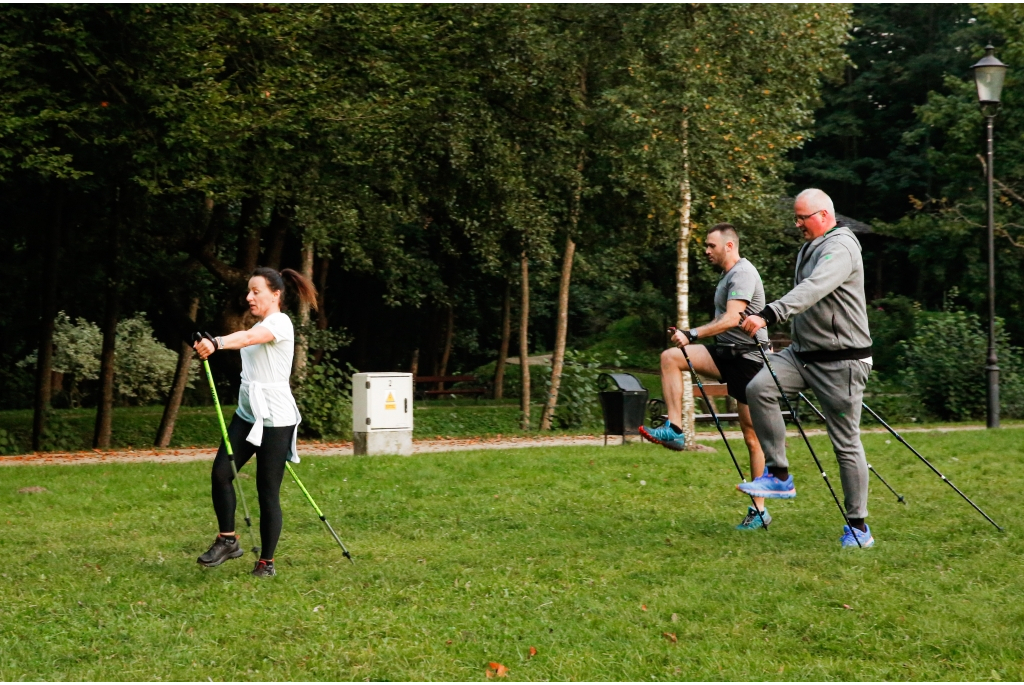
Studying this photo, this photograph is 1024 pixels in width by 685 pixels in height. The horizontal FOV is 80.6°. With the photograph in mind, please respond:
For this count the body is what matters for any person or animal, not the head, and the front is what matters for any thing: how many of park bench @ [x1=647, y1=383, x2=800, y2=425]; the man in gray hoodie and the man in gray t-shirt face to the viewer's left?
2

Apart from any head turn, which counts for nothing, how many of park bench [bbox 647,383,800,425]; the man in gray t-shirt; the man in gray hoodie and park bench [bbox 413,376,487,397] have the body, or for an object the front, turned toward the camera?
2

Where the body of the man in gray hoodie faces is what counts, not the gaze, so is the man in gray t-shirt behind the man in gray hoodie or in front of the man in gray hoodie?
in front

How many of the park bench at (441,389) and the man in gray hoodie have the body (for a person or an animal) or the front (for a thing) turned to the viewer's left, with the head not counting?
1

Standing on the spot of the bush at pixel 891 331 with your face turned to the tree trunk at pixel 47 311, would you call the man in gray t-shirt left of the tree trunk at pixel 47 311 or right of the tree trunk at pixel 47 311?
left

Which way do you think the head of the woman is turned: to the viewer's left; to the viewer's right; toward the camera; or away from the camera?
to the viewer's left

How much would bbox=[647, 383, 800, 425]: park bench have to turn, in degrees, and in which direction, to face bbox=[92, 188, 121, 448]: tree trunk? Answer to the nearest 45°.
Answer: approximately 90° to its right

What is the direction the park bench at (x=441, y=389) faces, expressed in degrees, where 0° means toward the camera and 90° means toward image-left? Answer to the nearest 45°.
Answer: approximately 0°

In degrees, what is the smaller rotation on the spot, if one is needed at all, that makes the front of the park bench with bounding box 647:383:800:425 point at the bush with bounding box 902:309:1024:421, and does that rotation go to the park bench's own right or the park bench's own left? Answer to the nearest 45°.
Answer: approximately 135° to the park bench's own left

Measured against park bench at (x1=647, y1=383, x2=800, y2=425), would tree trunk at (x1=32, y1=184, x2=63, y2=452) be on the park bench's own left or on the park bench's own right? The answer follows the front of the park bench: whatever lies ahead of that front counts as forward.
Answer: on the park bench's own right

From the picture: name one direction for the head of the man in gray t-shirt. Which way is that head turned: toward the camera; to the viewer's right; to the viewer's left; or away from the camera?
to the viewer's left

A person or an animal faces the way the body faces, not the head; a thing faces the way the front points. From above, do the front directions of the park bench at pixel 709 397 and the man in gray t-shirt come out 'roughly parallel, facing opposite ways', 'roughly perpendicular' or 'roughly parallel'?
roughly perpendicular
